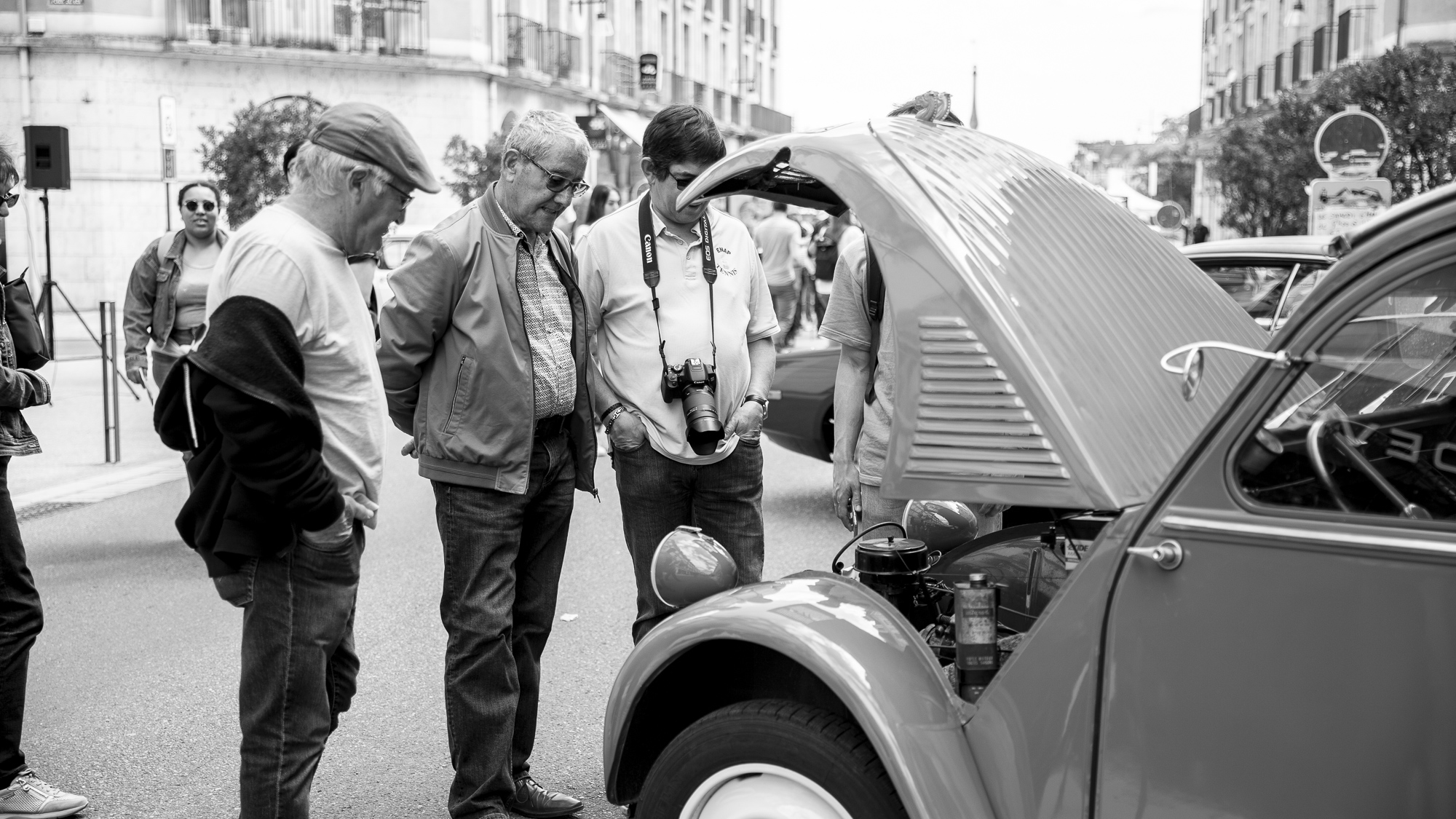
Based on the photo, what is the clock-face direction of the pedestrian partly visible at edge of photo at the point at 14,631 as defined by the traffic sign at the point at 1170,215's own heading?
The pedestrian partly visible at edge of photo is roughly at 12 o'clock from the traffic sign.

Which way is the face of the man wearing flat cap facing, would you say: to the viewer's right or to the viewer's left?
to the viewer's right

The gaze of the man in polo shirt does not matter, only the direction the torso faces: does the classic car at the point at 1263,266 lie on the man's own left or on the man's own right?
on the man's own left

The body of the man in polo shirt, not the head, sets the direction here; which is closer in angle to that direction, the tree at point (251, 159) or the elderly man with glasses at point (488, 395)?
the elderly man with glasses

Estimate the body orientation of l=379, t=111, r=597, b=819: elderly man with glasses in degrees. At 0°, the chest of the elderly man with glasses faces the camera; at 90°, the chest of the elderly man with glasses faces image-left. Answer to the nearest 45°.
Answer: approximately 315°

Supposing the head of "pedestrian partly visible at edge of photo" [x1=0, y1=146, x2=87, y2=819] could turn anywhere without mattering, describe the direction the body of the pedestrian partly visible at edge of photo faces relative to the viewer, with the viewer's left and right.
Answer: facing to the right of the viewer

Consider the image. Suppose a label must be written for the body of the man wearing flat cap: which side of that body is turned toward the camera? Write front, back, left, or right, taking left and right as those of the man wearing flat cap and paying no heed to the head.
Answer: right

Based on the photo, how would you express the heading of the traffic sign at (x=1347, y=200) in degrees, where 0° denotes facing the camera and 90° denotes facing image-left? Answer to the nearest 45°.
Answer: approximately 0°

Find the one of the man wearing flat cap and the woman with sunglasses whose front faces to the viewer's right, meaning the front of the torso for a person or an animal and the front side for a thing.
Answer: the man wearing flat cap

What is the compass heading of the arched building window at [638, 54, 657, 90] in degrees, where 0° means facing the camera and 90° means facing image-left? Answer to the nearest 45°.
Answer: approximately 0°

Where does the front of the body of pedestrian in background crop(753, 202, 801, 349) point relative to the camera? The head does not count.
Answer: away from the camera
